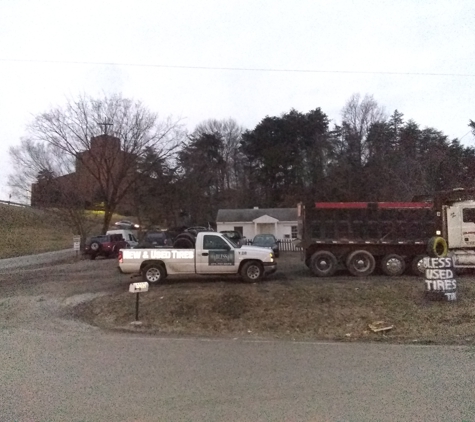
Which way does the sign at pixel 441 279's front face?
toward the camera

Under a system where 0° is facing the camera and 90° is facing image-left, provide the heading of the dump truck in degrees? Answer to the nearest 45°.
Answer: approximately 270°

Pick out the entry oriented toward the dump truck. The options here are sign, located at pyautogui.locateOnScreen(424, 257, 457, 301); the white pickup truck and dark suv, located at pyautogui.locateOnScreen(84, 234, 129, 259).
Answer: the white pickup truck

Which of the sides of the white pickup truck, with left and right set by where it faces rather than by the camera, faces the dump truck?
front

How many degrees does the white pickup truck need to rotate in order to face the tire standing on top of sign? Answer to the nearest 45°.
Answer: approximately 45° to its right

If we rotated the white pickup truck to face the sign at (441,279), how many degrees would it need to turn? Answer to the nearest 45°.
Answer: approximately 45° to its right

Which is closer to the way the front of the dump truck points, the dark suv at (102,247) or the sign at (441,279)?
the sign

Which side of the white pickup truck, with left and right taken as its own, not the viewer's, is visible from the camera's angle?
right

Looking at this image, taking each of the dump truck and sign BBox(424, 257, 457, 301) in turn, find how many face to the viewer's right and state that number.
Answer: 1

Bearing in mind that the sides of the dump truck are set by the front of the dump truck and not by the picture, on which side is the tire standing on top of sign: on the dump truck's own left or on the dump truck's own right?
on the dump truck's own right

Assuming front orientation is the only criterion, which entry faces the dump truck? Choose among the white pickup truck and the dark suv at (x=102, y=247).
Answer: the white pickup truck

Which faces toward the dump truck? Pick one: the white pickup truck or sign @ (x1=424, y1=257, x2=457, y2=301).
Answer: the white pickup truck
